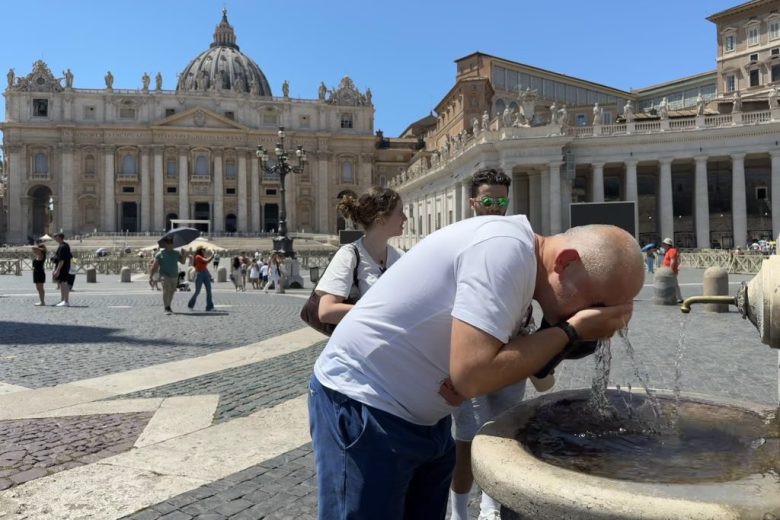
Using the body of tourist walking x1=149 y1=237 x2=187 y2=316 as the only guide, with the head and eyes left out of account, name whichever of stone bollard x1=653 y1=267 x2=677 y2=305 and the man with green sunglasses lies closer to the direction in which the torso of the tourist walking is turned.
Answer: the man with green sunglasses

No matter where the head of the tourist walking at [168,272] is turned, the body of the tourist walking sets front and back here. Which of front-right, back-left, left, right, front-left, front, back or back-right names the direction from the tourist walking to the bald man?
front

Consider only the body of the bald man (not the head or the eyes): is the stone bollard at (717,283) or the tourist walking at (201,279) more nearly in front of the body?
the stone bollard

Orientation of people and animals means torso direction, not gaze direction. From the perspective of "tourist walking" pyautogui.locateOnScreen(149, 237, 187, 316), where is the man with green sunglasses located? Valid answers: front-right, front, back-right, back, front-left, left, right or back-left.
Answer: front

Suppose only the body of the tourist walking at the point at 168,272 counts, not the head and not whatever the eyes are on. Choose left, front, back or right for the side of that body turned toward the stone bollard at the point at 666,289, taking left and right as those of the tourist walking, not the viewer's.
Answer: left

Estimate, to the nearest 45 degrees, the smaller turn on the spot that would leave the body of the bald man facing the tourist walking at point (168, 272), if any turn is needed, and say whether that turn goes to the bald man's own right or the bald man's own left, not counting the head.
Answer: approximately 135° to the bald man's own left

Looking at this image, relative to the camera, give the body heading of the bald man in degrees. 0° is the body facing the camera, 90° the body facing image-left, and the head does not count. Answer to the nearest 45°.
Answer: approximately 270°

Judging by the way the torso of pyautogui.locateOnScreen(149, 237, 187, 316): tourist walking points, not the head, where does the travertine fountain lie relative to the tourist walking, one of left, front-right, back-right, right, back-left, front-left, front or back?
front

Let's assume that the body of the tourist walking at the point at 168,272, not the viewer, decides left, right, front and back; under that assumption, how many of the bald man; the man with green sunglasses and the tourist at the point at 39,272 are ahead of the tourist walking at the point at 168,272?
2

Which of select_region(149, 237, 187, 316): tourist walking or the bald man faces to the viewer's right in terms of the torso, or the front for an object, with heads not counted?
the bald man

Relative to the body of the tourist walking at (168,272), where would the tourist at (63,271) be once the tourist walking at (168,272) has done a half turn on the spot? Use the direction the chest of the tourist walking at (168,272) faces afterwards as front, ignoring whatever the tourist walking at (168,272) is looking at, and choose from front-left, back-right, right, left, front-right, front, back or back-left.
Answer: front-left

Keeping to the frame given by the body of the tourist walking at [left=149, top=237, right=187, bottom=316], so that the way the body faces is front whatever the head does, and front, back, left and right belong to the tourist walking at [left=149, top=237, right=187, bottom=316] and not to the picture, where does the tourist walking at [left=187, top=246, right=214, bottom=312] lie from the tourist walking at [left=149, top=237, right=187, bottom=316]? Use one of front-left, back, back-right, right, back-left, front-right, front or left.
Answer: back-left

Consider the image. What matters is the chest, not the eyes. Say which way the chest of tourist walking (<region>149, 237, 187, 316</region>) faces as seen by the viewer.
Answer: toward the camera

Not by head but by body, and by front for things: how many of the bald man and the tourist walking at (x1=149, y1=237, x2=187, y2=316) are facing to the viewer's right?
1
